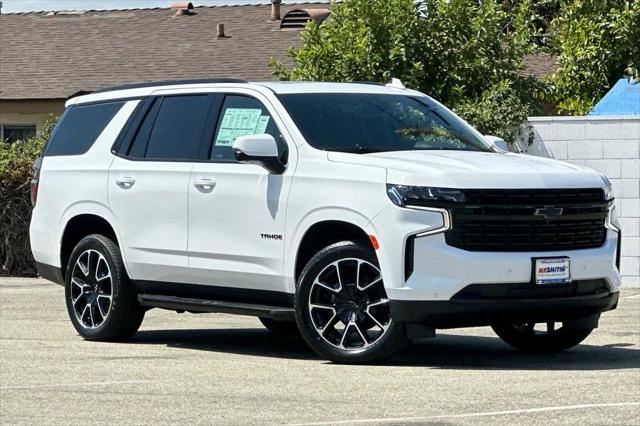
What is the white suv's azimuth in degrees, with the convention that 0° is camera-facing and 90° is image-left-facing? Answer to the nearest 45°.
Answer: approximately 315°

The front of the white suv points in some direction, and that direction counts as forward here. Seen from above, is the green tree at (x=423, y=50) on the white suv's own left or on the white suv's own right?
on the white suv's own left

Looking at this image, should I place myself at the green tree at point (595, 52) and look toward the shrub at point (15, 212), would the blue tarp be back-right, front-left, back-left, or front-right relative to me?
front-left

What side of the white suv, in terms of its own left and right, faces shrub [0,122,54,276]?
back

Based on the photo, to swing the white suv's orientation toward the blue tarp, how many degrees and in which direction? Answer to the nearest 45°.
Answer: approximately 90° to its left

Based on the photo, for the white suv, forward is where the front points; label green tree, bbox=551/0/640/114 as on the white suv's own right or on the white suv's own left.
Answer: on the white suv's own left
